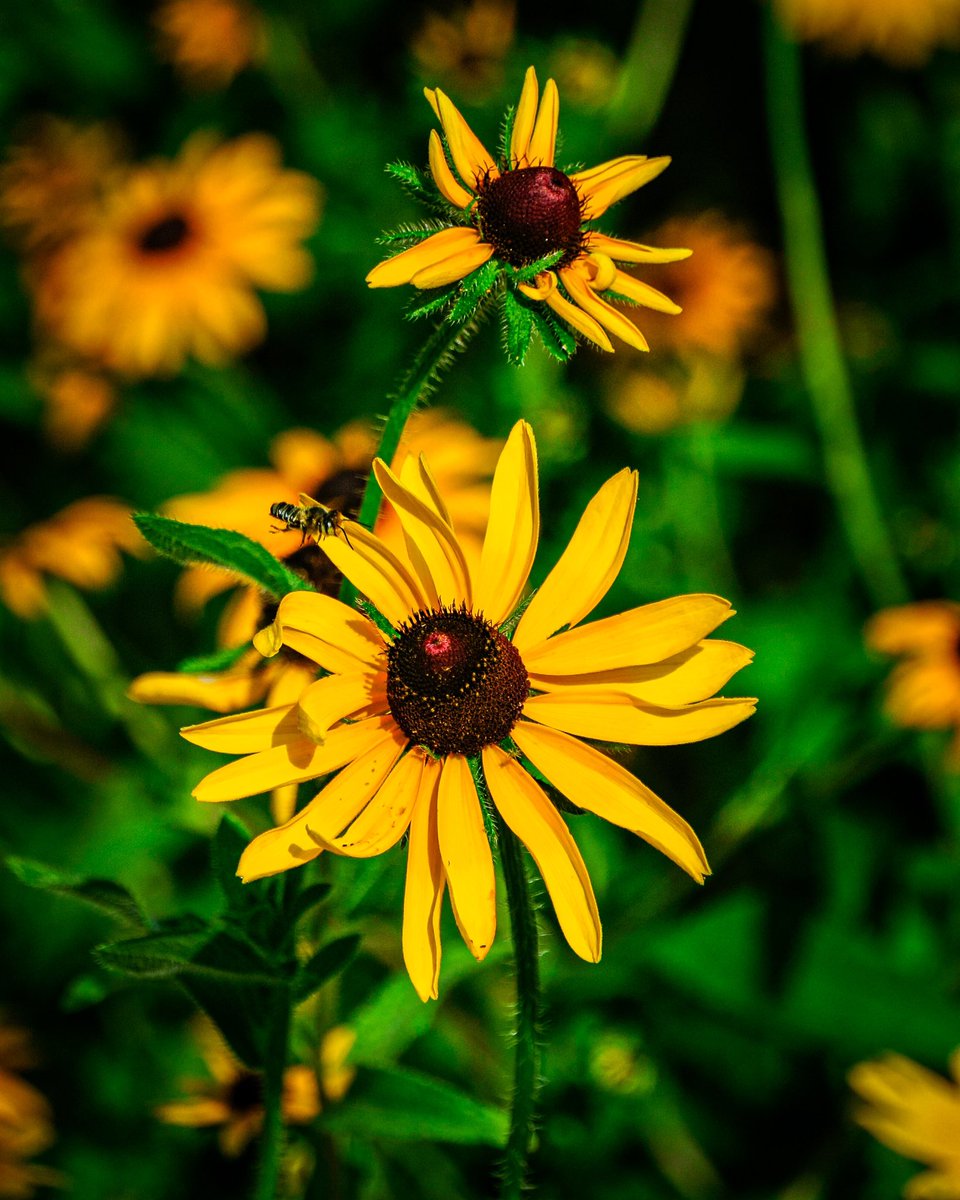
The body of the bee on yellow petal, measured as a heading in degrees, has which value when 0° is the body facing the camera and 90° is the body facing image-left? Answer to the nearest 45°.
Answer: approximately 270°

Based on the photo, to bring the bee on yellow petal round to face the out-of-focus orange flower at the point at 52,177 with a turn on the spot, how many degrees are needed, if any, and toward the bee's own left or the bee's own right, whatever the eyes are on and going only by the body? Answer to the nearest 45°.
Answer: approximately 135° to the bee's own left
